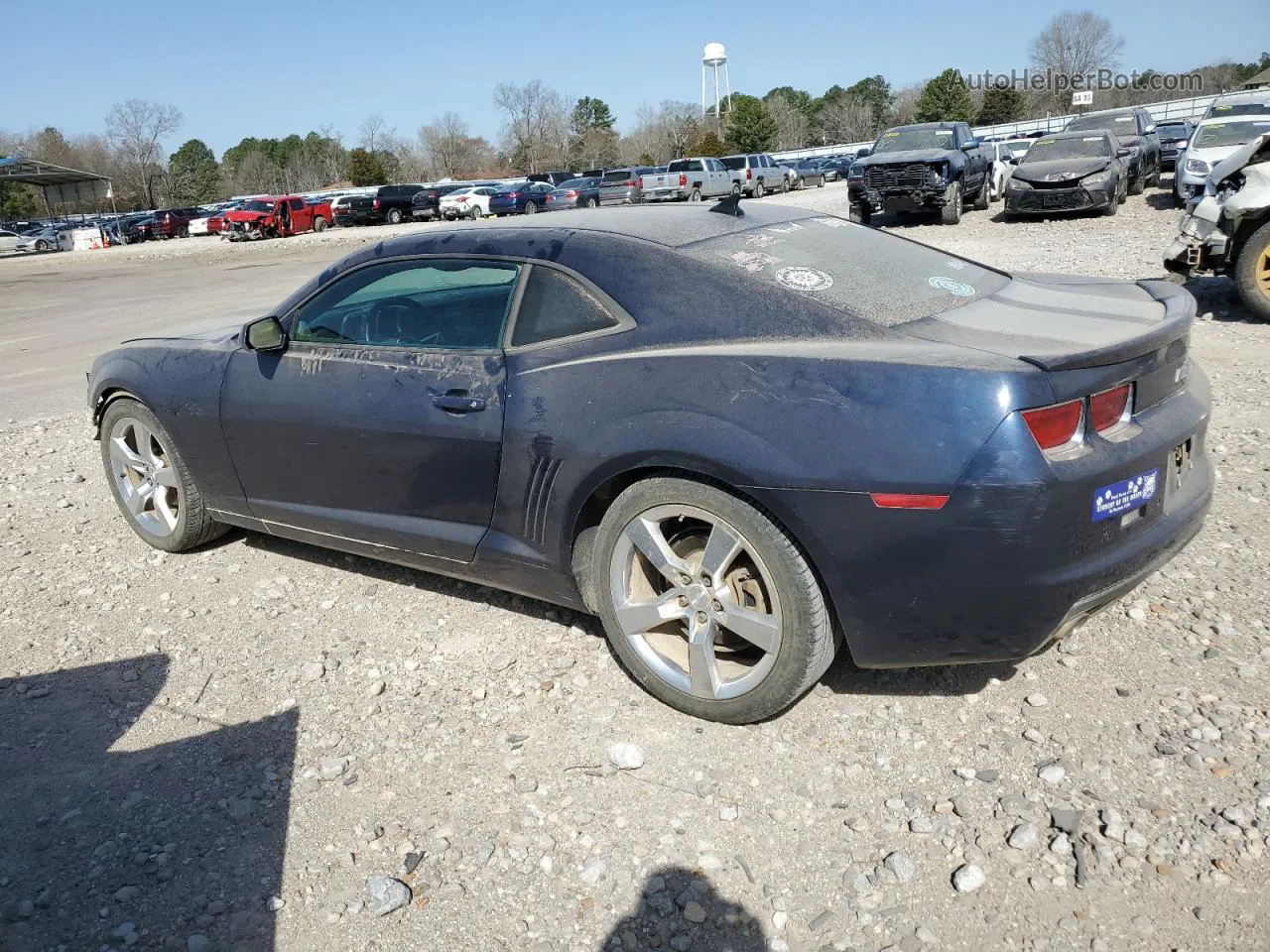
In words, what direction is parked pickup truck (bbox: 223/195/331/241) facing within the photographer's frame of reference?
facing the viewer and to the left of the viewer

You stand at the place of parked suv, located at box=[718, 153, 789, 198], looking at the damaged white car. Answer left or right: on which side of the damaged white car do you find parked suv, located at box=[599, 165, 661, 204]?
right

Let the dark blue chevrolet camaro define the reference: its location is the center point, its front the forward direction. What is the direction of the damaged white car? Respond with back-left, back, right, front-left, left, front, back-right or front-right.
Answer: right

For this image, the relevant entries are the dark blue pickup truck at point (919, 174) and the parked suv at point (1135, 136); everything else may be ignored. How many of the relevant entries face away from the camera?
0

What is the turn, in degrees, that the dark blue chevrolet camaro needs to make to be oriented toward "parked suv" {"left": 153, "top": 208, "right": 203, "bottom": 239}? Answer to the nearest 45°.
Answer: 0° — it already faces it

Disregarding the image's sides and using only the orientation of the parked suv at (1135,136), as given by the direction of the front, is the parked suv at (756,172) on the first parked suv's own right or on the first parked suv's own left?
on the first parked suv's own right

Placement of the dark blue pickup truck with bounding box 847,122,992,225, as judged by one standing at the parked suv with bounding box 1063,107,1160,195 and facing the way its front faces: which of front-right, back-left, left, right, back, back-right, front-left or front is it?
front

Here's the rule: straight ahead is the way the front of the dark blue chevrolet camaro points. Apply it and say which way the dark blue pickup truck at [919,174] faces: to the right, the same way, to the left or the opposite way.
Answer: to the left

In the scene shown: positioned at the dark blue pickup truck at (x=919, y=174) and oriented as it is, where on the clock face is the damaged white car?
The damaged white car is roughly at 10 o'clock from the dark blue pickup truck.

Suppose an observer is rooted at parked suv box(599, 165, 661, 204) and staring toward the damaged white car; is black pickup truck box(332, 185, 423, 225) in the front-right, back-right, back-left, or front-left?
back-right

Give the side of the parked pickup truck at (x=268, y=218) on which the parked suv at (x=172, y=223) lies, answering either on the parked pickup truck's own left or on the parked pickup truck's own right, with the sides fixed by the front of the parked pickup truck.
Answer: on the parked pickup truck's own right

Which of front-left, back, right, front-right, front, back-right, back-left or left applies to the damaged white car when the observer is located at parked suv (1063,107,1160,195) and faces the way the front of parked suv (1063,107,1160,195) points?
front-left

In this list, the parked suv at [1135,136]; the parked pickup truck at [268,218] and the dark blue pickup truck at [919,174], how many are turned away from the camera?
0

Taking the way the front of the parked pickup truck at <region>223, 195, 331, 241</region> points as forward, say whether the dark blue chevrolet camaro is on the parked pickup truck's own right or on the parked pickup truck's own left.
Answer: on the parked pickup truck's own left

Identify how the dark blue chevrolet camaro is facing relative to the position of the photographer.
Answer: facing away from the viewer and to the left of the viewer
